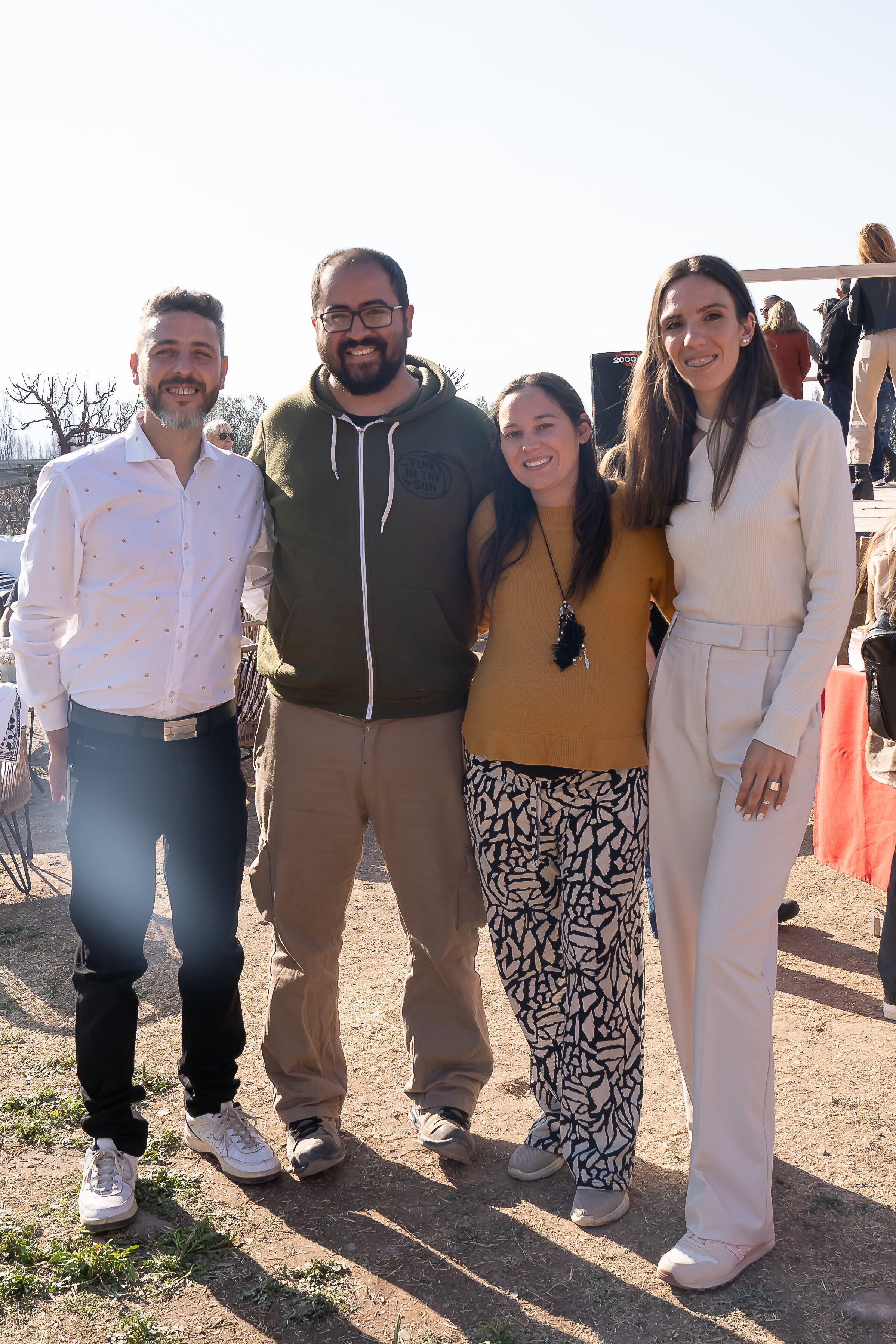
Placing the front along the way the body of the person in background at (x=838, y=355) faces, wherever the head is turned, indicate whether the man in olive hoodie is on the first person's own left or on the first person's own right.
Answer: on the first person's own left

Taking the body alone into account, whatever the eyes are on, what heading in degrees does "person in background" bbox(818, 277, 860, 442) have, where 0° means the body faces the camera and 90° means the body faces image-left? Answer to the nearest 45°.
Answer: approximately 135°

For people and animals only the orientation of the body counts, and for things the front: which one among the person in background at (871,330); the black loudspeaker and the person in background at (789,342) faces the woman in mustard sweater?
the black loudspeaker

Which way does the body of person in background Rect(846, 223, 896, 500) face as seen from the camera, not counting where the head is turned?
away from the camera

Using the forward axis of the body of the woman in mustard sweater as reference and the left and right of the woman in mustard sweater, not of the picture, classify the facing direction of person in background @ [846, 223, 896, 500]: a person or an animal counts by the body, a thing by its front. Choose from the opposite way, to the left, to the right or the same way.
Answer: the opposite way

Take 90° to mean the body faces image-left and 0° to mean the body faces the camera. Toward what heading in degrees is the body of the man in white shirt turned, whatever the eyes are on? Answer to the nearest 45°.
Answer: approximately 0°

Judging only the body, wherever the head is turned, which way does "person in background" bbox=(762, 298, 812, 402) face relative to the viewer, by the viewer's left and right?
facing away from the viewer
